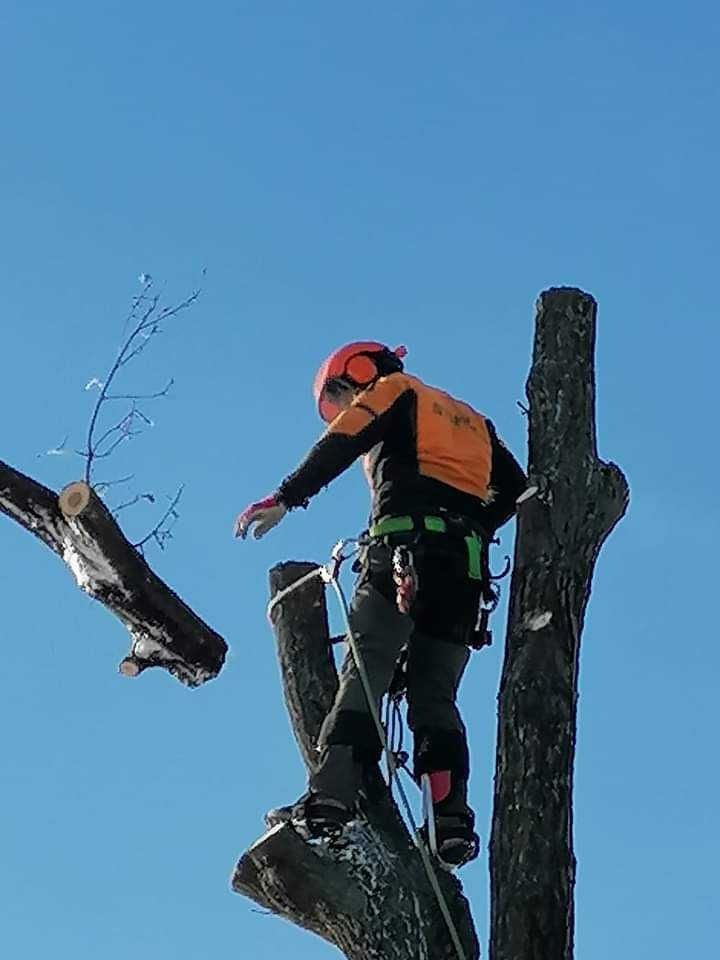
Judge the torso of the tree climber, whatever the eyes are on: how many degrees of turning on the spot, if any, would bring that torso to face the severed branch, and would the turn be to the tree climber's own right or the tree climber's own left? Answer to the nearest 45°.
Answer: approximately 45° to the tree climber's own left

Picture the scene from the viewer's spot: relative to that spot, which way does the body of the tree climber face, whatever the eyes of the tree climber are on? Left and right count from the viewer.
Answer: facing away from the viewer and to the left of the viewer
